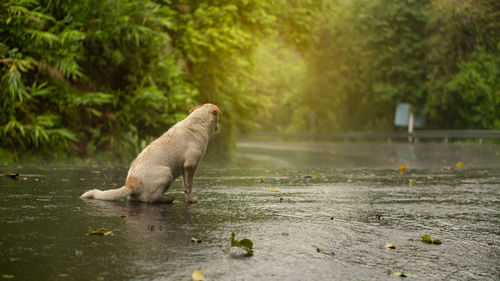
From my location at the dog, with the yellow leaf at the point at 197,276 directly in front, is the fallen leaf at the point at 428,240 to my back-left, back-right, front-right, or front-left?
front-left

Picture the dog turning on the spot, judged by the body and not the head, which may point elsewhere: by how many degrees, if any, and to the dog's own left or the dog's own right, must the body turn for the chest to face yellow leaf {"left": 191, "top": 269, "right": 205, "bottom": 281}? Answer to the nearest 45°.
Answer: approximately 90° to the dog's own right

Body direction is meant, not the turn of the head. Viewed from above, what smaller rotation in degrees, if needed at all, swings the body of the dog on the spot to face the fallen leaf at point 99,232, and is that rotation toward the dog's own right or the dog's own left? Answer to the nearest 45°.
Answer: approximately 90° to the dog's own right

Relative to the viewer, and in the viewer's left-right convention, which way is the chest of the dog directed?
facing to the right of the viewer

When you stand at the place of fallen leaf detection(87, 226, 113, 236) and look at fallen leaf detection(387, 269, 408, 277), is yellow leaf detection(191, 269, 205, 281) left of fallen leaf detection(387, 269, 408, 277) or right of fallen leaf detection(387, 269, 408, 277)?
right

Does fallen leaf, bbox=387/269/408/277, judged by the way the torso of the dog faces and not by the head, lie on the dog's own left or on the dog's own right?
on the dog's own right

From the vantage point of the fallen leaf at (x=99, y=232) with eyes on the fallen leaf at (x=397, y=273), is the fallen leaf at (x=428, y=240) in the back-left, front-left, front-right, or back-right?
front-left

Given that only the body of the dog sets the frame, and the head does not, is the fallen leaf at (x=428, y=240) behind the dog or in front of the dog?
in front

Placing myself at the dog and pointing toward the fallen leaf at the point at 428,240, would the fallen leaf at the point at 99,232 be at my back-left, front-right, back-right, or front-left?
front-right
